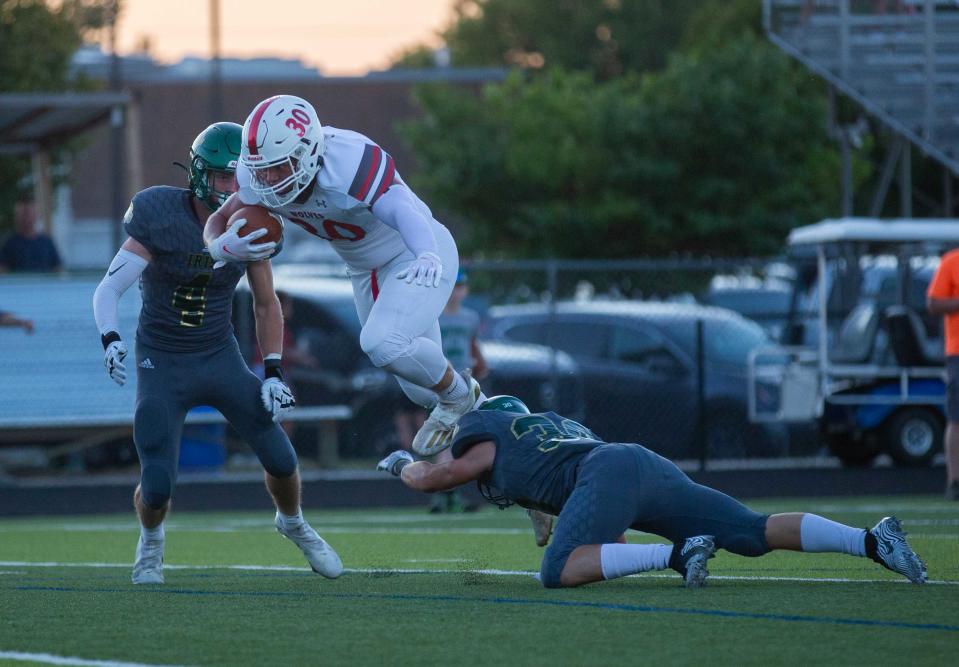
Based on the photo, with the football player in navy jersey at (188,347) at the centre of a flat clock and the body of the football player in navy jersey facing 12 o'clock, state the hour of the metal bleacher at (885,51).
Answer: The metal bleacher is roughly at 7 o'clock from the football player in navy jersey.

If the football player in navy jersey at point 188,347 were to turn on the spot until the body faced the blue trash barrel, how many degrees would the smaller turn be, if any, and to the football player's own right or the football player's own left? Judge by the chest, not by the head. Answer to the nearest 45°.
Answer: approximately 180°

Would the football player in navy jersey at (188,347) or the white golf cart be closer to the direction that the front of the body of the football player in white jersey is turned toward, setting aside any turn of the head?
the football player in navy jersey

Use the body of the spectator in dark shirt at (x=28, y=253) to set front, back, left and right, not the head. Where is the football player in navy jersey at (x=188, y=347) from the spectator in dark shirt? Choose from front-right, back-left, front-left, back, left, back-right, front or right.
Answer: front

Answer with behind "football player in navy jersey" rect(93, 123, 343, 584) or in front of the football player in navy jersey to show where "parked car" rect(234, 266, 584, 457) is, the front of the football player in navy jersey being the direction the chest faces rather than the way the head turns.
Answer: behind

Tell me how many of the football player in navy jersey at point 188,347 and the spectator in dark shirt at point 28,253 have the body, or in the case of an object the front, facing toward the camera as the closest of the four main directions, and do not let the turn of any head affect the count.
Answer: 2

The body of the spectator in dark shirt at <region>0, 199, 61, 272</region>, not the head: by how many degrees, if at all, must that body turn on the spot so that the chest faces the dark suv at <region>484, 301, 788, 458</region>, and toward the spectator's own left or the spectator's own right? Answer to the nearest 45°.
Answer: approximately 90° to the spectator's own left

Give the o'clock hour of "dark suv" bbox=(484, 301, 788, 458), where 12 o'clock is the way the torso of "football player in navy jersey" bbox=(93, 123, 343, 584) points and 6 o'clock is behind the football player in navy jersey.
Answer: The dark suv is roughly at 7 o'clock from the football player in navy jersey.

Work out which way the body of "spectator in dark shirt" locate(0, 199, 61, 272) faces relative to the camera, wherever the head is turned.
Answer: toward the camera

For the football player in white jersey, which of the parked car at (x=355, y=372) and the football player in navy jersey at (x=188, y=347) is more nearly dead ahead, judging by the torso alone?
the football player in navy jersey

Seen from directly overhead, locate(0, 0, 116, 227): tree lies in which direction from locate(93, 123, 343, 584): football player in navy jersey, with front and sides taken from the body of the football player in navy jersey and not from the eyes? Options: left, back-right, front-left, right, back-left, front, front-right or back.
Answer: back

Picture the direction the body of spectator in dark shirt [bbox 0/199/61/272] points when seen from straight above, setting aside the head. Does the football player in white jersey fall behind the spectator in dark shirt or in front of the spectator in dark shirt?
in front

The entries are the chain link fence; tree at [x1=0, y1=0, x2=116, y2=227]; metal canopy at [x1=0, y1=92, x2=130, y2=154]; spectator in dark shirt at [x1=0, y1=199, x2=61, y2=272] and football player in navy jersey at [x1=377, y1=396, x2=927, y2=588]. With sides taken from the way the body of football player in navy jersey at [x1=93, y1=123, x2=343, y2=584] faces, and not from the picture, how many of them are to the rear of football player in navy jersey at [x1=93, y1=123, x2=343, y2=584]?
4

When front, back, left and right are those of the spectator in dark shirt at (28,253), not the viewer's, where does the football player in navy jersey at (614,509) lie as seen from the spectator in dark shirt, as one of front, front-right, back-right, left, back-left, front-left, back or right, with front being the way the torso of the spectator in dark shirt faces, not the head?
front
